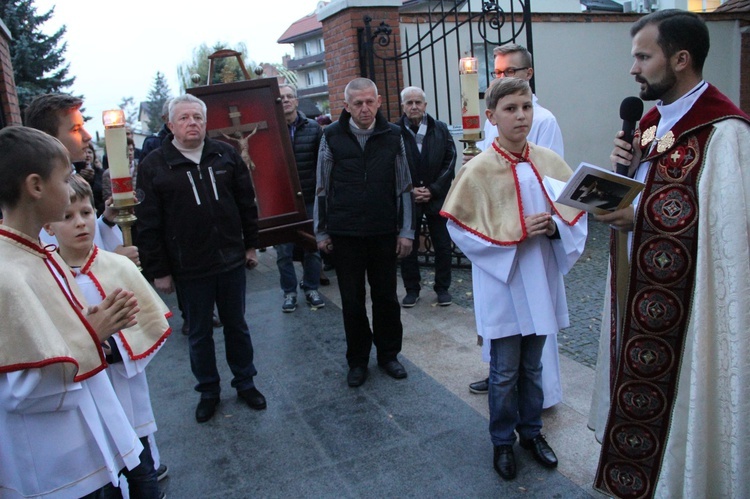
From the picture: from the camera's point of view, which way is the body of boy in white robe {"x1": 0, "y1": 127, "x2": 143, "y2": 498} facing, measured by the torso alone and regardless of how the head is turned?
to the viewer's right

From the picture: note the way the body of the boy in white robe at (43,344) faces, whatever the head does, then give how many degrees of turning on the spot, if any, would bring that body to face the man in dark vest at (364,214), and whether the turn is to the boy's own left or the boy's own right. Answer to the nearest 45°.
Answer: approximately 45° to the boy's own left

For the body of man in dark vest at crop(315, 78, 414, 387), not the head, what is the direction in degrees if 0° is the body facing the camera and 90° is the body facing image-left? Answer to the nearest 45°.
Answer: approximately 0°

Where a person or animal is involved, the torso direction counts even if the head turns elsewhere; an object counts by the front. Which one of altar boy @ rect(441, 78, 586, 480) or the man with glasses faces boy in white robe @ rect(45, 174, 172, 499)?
the man with glasses

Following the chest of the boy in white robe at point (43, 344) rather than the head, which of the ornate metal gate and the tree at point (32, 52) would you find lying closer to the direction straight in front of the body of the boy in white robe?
the ornate metal gate

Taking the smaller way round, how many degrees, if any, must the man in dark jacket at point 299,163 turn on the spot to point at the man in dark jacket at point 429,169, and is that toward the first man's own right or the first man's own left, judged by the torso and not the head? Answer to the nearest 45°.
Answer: approximately 90° to the first man's own left

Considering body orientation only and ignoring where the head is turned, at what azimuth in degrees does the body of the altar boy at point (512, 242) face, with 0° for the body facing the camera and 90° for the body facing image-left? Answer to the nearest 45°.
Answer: approximately 315°

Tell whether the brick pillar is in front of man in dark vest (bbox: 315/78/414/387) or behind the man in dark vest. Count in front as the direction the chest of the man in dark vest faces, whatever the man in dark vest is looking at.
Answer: behind

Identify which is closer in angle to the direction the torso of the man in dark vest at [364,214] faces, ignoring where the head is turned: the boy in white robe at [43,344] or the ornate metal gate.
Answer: the boy in white robe

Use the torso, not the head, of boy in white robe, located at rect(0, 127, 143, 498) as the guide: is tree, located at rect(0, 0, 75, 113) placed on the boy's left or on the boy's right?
on the boy's left
